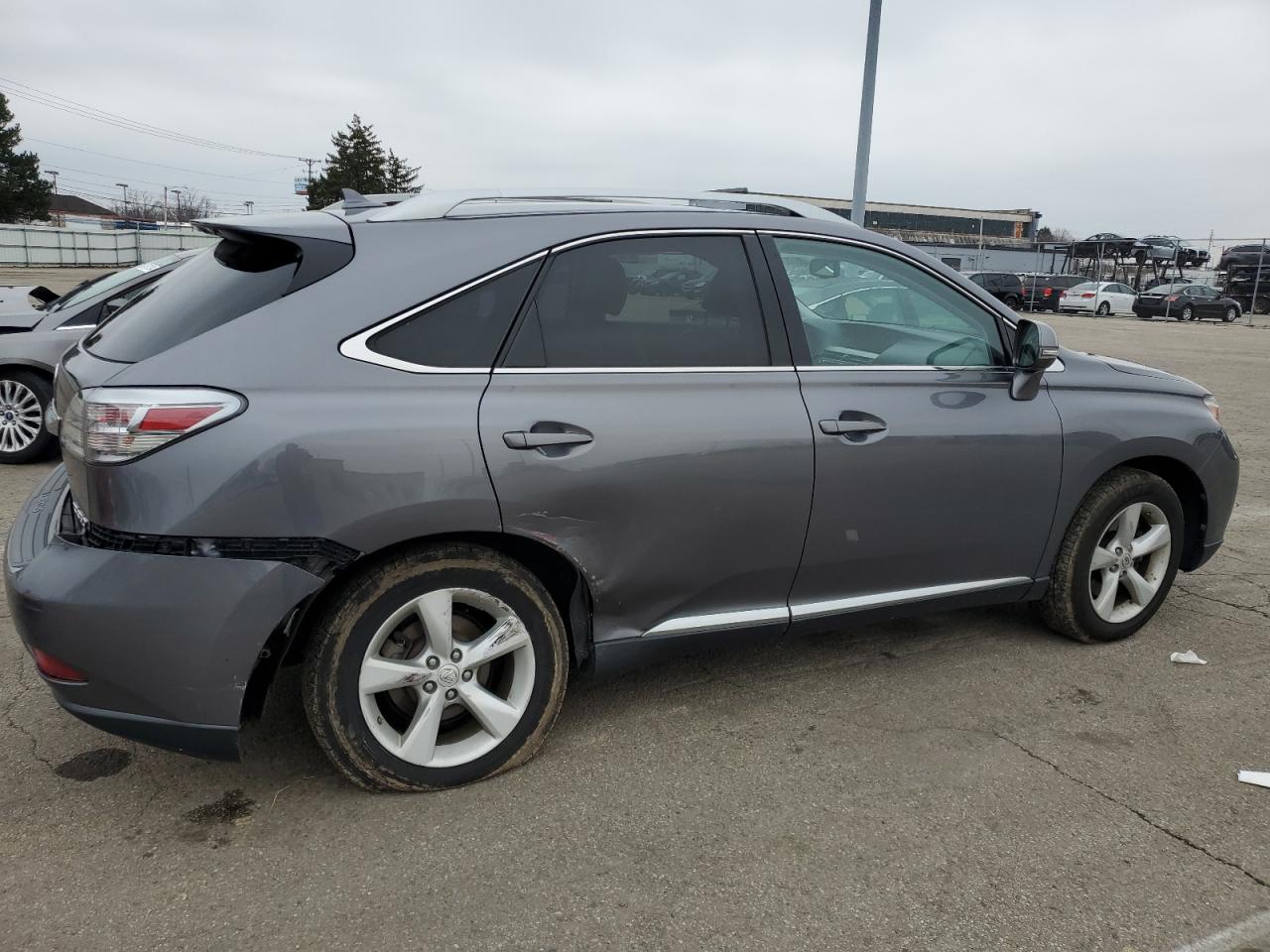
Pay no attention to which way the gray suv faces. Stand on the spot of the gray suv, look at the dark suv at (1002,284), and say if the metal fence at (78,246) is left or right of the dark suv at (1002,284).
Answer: left

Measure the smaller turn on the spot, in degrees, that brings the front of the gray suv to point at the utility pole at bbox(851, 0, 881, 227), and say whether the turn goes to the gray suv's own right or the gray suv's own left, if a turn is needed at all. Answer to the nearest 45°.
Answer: approximately 45° to the gray suv's own left

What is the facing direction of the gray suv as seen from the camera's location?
facing away from the viewer and to the right of the viewer

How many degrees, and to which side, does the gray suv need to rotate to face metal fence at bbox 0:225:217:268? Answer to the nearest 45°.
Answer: approximately 90° to its left

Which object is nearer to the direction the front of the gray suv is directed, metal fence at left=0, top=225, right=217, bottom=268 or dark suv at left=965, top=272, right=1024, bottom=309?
the dark suv

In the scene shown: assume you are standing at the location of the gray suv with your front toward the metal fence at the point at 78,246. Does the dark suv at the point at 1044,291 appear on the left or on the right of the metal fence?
right
